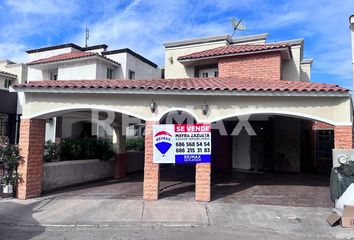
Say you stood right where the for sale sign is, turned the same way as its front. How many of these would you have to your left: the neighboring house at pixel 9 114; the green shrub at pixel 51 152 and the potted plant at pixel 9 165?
0

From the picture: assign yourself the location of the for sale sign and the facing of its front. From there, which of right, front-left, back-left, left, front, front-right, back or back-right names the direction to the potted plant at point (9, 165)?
right

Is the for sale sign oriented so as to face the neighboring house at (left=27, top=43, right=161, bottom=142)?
no

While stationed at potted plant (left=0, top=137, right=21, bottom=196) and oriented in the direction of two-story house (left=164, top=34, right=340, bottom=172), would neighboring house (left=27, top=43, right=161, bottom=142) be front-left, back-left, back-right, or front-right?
front-left

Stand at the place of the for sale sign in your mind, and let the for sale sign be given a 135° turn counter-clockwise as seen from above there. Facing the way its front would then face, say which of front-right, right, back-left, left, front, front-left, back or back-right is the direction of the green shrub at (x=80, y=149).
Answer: left

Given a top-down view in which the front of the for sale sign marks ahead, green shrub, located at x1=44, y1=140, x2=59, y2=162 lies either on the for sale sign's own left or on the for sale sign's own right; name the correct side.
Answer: on the for sale sign's own right

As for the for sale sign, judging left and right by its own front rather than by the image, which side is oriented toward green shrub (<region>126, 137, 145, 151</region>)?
back

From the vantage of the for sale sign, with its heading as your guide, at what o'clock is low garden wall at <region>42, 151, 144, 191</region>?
The low garden wall is roughly at 4 o'clock from the for sale sign.

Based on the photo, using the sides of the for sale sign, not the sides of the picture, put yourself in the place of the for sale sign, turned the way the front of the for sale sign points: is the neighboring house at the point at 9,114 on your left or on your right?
on your right

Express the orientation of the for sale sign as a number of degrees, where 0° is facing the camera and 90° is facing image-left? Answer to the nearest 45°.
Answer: approximately 0°

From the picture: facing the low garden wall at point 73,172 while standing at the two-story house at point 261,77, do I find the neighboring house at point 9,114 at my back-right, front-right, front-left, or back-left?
front-right

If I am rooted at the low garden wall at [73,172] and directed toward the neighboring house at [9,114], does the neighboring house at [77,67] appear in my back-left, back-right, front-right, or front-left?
front-right
